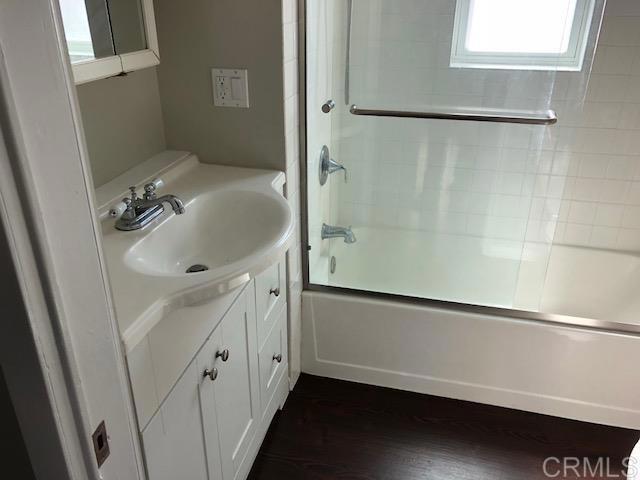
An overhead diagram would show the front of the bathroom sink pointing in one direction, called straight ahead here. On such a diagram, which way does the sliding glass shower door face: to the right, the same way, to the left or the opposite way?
to the right

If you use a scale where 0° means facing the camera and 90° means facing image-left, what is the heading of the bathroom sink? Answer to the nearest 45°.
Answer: approximately 315°

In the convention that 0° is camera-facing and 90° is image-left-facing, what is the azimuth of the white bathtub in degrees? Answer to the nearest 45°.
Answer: approximately 0°

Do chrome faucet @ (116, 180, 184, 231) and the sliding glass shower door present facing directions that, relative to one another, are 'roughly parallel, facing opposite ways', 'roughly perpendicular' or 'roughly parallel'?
roughly perpendicular

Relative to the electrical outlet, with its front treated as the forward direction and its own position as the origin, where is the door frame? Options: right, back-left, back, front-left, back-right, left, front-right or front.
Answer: front

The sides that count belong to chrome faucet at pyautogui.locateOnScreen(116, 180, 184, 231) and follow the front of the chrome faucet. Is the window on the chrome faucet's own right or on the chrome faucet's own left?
on the chrome faucet's own left

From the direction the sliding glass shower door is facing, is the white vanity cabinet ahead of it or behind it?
ahead

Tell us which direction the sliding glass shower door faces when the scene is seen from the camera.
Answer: facing the viewer

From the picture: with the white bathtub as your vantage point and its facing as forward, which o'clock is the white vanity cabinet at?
The white vanity cabinet is roughly at 1 o'clock from the white bathtub.

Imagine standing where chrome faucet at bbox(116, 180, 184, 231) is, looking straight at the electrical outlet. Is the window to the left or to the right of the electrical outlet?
right

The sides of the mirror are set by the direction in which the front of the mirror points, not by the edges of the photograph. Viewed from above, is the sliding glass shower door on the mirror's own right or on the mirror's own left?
on the mirror's own left

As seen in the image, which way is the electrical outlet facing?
toward the camera

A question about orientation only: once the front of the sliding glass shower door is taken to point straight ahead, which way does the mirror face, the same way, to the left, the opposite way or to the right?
to the left
